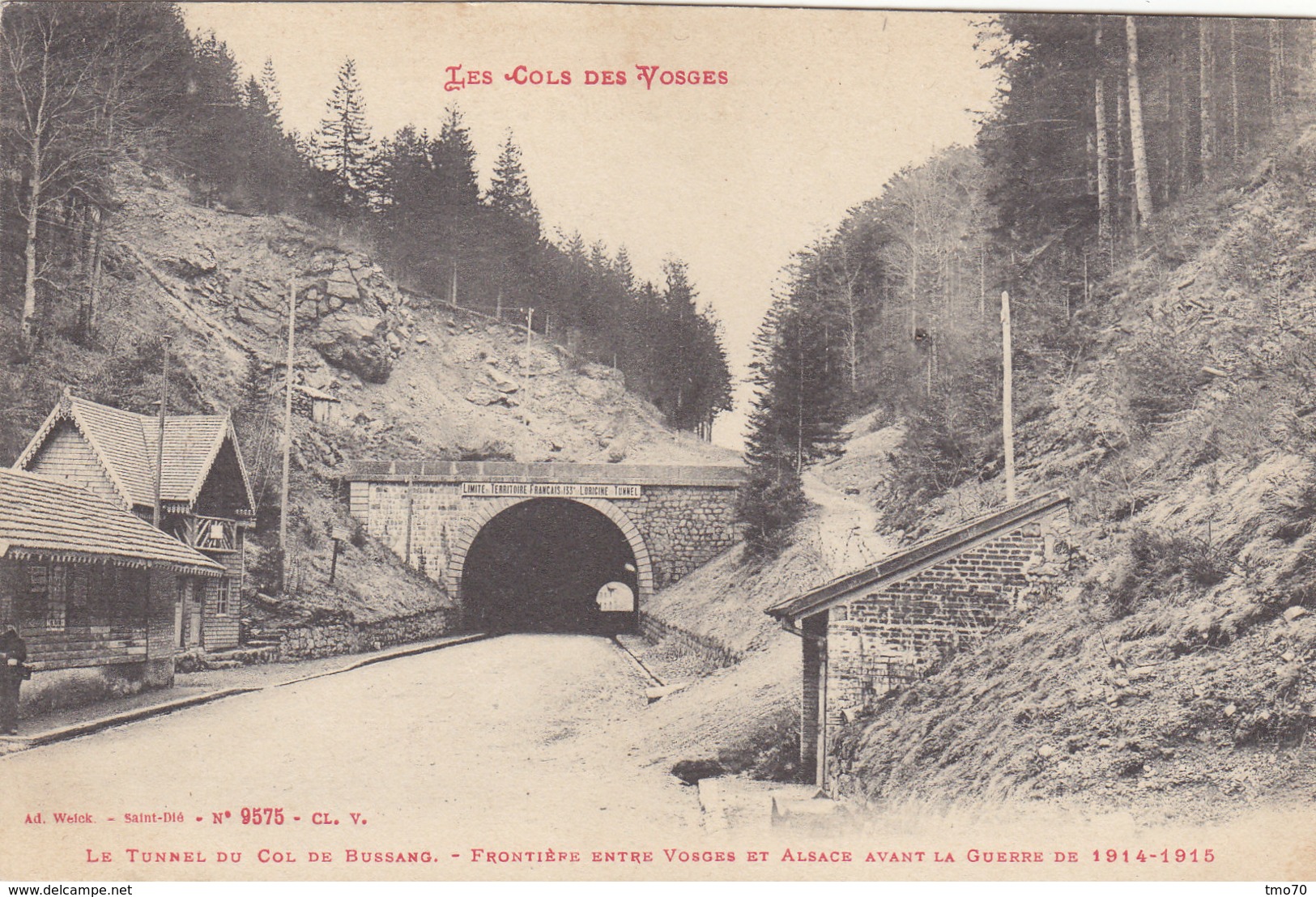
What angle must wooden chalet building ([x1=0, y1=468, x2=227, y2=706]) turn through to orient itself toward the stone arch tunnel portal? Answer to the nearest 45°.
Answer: approximately 90° to its left

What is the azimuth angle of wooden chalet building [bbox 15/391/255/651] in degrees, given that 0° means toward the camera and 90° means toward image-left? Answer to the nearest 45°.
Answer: approximately 315°

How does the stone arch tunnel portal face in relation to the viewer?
toward the camera

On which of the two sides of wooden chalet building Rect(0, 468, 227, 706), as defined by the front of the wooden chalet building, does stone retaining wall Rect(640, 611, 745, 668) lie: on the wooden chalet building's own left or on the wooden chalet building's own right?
on the wooden chalet building's own left

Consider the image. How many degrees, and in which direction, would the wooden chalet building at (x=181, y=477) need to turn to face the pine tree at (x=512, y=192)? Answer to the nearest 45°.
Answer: approximately 90° to its left

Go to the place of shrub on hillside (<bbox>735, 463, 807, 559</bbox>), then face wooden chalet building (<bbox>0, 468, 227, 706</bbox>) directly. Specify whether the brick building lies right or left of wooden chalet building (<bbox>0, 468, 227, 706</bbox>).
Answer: left

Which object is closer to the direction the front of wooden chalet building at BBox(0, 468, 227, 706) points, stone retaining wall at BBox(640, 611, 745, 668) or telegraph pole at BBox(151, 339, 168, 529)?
the stone retaining wall

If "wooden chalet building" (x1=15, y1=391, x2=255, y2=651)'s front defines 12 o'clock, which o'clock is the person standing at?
The person standing is roughly at 2 o'clock from the wooden chalet building.

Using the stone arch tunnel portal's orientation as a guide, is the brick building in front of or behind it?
in front

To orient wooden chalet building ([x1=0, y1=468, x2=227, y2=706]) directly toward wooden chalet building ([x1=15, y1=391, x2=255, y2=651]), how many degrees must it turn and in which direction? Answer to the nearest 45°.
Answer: approximately 135° to its left

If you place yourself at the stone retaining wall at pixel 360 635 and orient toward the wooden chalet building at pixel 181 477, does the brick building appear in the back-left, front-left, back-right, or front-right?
front-left
